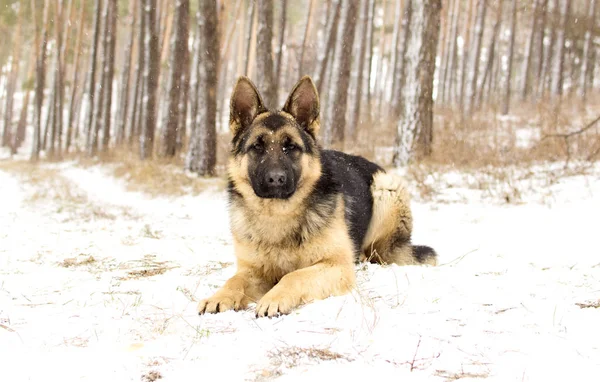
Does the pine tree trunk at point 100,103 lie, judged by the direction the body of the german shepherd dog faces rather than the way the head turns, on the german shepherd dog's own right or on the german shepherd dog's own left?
on the german shepherd dog's own right

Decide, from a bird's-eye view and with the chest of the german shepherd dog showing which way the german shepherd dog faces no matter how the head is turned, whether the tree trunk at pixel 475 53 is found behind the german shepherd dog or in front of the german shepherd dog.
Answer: behind

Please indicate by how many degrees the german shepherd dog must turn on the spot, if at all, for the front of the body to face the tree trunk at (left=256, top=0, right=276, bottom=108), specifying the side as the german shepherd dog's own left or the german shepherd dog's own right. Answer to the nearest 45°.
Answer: approximately 135° to the german shepherd dog's own right

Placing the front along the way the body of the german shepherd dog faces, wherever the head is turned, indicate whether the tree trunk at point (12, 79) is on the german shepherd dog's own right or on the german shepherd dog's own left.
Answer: on the german shepherd dog's own right

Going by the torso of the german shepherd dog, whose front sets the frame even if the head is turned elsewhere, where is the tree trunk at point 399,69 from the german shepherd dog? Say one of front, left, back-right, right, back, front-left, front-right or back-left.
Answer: back-right

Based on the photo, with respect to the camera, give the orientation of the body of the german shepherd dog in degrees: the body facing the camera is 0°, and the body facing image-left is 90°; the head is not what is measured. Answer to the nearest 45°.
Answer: approximately 45°

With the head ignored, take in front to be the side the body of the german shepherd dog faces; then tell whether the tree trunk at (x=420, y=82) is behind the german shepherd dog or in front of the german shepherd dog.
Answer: behind

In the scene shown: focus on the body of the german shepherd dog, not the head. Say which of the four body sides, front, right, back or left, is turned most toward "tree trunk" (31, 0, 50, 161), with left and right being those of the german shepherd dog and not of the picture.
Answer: right

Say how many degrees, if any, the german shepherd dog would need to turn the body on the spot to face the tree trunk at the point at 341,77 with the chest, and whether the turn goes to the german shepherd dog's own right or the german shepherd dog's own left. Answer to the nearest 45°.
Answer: approximately 135° to the german shepherd dog's own right
